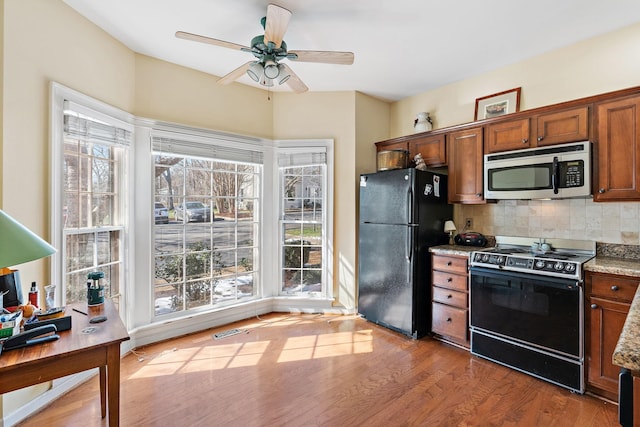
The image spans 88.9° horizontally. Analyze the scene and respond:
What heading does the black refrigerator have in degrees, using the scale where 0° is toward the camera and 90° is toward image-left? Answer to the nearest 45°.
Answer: approximately 45°

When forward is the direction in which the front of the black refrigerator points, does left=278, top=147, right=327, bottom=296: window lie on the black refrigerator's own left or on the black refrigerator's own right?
on the black refrigerator's own right

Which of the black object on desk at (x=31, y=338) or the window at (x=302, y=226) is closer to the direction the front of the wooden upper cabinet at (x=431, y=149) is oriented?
the black object on desk

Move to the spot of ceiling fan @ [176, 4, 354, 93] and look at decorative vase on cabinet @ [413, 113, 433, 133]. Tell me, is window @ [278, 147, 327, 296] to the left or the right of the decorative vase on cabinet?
left

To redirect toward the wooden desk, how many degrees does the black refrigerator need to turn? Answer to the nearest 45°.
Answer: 0° — it already faces it

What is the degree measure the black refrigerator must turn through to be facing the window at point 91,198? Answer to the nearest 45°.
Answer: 0° — it already faces it

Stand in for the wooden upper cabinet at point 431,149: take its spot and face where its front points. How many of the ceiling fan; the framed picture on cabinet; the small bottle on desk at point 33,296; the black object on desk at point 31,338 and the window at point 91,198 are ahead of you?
4

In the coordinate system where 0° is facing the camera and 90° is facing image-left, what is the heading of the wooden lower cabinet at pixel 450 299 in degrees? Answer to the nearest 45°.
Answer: approximately 45°

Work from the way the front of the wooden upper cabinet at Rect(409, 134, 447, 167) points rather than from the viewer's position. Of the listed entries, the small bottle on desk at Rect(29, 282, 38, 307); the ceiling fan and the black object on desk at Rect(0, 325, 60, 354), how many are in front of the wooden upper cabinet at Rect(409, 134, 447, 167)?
3
